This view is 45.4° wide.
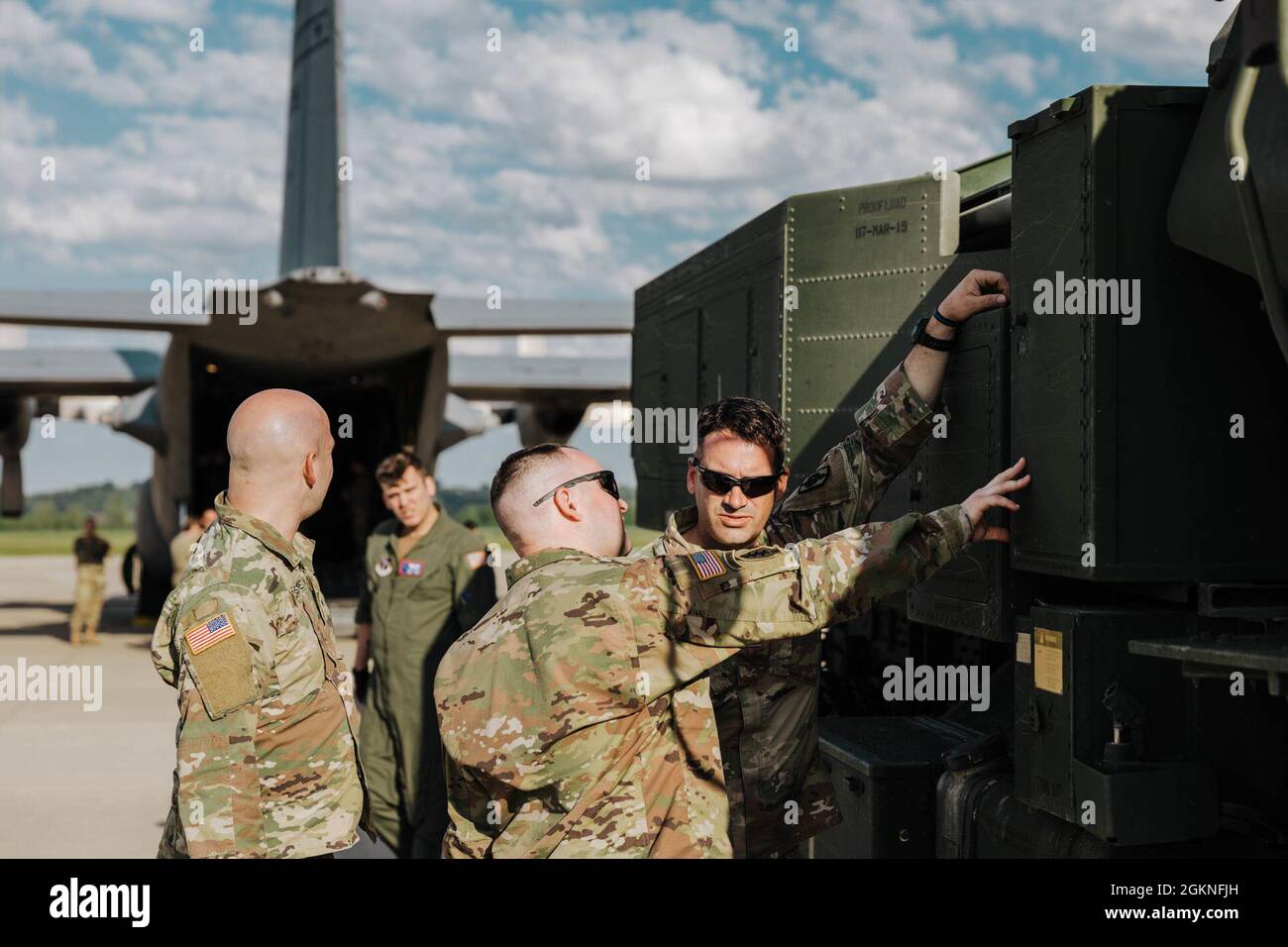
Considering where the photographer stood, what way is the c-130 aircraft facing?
facing away from the viewer

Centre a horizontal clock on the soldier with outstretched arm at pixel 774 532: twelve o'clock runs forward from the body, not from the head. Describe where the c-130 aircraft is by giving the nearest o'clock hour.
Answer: The c-130 aircraft is roughly at 5 o'clock from the soldier with outstretched arm.

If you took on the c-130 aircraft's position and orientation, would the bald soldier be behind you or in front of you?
behind

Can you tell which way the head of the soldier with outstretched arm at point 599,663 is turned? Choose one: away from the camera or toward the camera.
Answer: away from the camera

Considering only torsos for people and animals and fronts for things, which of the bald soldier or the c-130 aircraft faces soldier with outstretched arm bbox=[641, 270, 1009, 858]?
the bald soldier

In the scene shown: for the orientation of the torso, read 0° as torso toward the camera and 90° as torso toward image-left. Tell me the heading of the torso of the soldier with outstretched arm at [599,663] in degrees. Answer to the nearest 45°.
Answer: approximately 225°

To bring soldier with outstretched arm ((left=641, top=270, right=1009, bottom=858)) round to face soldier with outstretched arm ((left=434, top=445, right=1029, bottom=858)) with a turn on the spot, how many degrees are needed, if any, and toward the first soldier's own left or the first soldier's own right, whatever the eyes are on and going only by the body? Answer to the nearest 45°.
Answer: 0° — they already face them

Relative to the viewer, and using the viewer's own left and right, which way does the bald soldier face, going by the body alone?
facing to the right of the viewer

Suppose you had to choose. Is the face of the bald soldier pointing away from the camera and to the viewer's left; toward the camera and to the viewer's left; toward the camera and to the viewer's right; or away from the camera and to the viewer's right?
away from the camera and to the viewer's right
